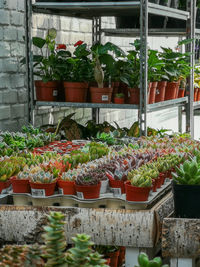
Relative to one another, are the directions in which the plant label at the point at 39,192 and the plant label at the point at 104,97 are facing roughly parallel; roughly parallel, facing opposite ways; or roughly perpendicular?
roughly parallel

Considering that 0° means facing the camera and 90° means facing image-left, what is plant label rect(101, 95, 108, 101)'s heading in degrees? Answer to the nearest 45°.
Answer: approximately 0°

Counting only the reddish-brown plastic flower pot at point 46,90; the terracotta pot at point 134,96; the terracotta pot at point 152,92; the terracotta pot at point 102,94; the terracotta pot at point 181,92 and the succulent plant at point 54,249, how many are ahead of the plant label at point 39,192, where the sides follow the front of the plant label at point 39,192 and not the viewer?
1

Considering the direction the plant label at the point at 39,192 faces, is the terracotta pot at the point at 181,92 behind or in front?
behind

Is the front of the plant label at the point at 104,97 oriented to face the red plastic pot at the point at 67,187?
yes

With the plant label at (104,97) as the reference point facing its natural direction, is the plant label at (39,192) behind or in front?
in front

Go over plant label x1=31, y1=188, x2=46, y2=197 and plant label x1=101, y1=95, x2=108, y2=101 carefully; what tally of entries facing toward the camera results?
2

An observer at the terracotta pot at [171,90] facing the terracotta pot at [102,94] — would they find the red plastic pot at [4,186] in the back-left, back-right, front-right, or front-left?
front-left

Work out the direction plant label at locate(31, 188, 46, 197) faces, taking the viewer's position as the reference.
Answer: facing the viewer

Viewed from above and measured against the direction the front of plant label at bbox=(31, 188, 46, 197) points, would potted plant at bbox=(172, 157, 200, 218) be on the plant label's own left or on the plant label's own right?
on the plant label's own left

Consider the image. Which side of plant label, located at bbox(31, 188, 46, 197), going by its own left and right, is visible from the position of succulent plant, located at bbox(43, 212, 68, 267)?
front

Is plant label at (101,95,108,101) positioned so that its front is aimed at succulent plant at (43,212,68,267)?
yes

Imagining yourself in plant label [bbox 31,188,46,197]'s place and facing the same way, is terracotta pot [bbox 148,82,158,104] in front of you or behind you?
behind

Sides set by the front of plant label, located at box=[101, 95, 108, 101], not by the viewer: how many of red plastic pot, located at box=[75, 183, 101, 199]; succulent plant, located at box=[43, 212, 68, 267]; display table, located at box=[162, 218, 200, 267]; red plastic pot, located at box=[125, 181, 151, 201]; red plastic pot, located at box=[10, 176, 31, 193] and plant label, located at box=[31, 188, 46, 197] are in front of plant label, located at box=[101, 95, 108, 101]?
6

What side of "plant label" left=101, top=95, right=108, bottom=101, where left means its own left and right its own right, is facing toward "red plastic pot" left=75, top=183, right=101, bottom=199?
front
